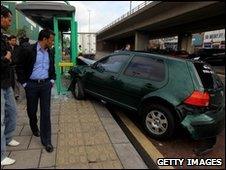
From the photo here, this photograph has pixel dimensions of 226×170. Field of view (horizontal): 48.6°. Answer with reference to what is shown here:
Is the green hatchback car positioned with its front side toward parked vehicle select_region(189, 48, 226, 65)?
no

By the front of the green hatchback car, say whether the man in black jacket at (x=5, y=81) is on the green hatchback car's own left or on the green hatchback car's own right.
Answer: on the green hatchback car's own left

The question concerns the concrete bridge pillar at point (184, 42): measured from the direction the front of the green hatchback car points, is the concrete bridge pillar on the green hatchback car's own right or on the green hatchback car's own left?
on the green hatchback car's own right

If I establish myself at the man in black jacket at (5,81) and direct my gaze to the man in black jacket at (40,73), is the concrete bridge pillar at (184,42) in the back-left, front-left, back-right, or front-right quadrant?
front-left

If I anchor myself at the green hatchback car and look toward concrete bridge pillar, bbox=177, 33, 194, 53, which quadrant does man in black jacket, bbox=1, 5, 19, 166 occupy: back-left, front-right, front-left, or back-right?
back-left

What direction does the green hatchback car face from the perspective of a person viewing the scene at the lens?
facing away from the viewer and to the left of the viewer

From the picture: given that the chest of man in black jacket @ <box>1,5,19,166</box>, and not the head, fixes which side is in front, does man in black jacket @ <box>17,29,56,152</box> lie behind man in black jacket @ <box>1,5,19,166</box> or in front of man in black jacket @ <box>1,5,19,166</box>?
in front

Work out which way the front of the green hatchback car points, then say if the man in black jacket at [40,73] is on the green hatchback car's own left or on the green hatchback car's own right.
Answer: on the green hatchback car's own left

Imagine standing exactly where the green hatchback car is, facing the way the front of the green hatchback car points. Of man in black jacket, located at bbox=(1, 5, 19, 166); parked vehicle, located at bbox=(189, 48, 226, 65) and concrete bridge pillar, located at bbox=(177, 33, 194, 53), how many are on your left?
1
